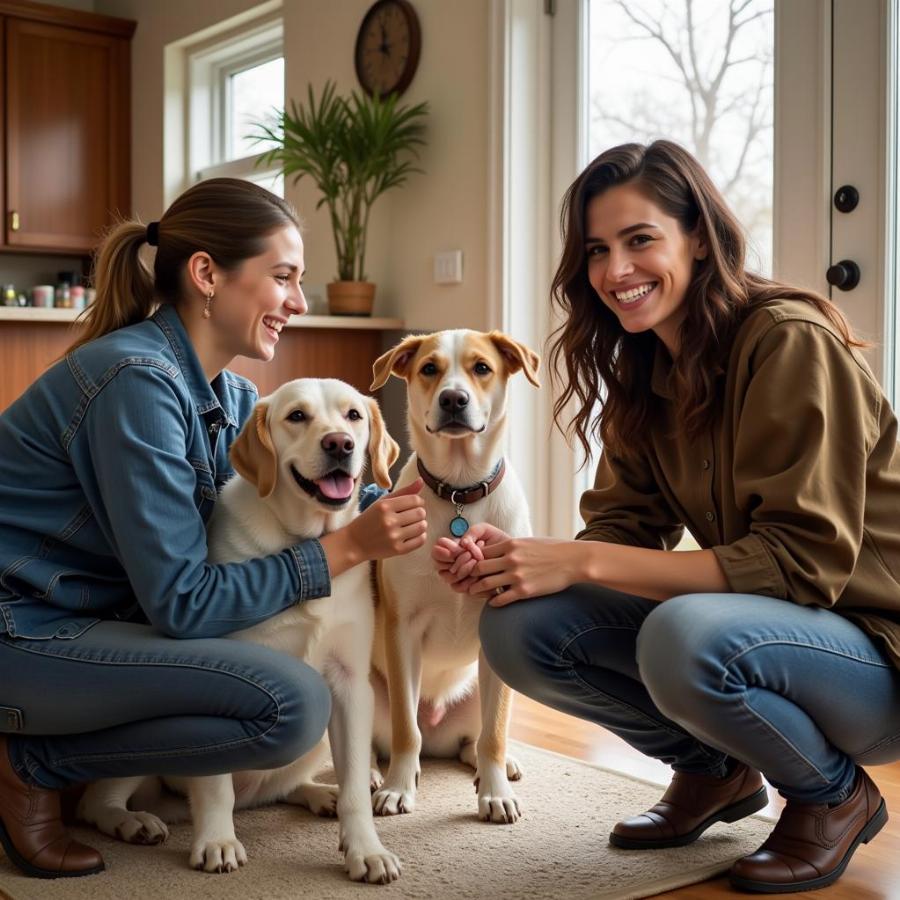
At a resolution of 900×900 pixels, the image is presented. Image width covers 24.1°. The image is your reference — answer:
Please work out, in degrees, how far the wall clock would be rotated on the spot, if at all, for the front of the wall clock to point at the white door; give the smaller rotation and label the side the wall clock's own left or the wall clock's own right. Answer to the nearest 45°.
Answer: approximately 90° to the wall clock's own left

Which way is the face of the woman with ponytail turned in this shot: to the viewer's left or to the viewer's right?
to the viewer's right

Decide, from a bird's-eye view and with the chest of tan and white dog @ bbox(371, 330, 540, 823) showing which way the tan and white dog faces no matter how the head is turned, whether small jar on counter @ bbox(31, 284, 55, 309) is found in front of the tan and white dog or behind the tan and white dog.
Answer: behind

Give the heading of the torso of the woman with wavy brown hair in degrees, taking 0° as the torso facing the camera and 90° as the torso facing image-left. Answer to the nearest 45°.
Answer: approximately 45°

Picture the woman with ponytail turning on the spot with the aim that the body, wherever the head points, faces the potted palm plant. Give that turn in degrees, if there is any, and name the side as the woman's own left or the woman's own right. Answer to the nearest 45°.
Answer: approximately 90° to the woman's own left

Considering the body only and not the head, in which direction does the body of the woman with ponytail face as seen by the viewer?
to the viewer's right

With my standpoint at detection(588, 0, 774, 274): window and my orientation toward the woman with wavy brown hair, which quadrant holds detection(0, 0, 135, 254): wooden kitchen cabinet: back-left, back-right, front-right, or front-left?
back-right
